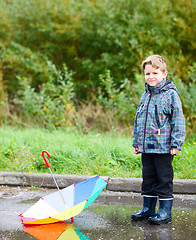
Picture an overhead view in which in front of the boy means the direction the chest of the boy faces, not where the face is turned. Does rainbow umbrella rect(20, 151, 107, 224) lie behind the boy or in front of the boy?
in front

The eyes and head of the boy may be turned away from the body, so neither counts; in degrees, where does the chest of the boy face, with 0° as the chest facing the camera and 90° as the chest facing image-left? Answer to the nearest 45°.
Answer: approximately 45°
